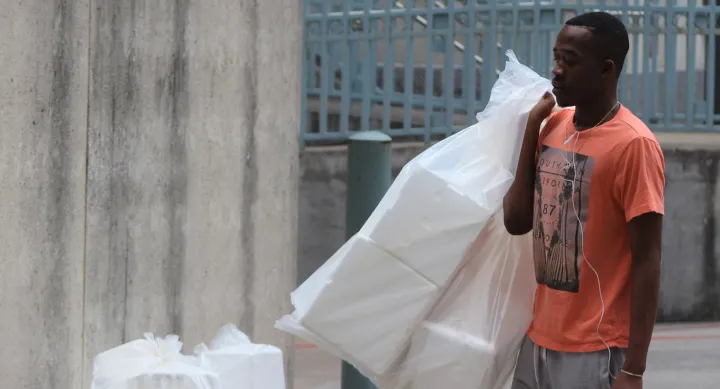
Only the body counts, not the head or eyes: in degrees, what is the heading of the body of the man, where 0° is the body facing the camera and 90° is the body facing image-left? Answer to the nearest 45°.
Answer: approximately 45°

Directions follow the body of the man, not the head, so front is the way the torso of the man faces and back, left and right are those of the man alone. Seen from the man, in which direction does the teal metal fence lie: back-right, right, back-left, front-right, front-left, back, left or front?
back-right

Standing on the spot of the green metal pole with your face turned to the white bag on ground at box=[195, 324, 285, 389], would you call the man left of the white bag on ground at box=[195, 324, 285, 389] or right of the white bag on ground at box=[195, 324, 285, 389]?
left

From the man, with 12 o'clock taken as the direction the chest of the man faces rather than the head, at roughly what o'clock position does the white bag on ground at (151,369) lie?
The white bag on ground is roughly at 1 o'clock from the man.

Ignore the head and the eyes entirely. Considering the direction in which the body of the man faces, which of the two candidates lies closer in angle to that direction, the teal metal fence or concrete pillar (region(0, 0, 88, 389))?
the concrete pillar

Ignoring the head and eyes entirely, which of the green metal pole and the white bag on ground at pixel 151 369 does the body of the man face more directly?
the white bag on ground

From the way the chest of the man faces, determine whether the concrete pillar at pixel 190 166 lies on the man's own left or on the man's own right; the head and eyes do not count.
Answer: on the man's own right

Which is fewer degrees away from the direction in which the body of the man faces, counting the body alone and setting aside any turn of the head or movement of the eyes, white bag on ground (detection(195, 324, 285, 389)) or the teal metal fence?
the white bag on ground

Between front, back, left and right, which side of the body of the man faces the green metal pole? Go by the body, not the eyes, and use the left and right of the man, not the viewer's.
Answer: right

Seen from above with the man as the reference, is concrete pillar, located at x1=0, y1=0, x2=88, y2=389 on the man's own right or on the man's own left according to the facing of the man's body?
on the man's own right

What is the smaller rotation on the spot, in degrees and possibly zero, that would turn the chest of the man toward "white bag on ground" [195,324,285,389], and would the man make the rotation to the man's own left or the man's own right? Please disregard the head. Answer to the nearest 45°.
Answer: approximately 45° to the man's own right
